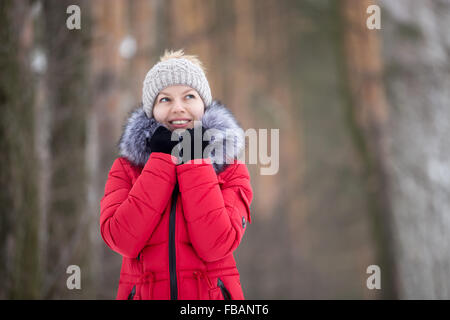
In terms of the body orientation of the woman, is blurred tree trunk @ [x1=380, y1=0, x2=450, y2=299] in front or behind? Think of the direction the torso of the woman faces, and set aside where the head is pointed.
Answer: behind

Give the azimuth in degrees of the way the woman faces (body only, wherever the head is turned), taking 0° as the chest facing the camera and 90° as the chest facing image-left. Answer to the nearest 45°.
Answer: approximately 0°

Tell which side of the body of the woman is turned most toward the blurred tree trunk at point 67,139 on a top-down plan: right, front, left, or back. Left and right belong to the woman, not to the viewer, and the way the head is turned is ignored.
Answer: back
